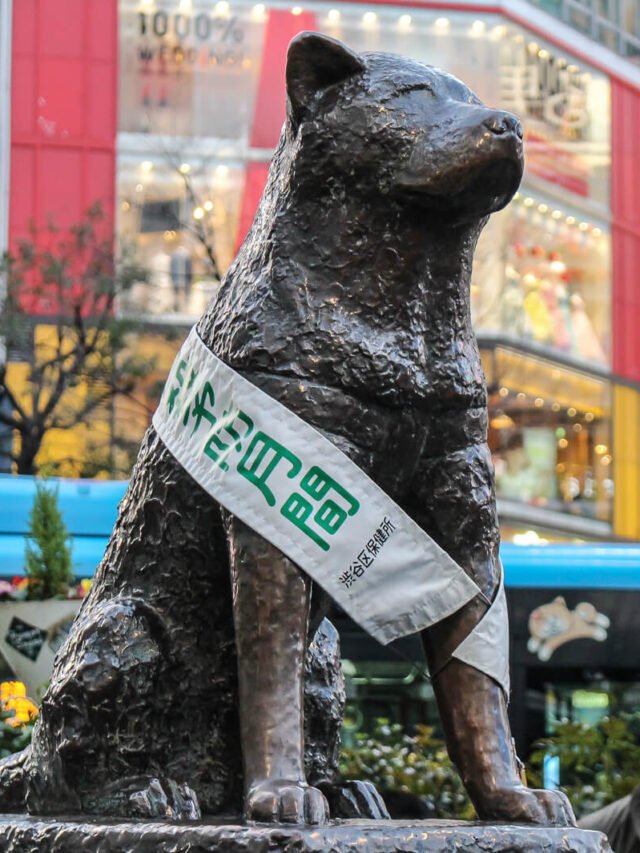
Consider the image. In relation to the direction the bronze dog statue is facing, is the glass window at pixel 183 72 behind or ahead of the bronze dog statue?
behind

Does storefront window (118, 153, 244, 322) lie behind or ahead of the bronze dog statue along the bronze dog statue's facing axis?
behind

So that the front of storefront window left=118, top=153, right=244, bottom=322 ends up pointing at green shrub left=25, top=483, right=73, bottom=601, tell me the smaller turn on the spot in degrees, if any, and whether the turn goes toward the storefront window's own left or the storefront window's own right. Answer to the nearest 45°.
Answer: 0° — it already faces it

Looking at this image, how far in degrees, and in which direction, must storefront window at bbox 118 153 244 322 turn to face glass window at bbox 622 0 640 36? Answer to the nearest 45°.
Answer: approximately 135° to its left

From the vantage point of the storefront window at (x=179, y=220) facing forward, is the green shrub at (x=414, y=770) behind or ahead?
ahead

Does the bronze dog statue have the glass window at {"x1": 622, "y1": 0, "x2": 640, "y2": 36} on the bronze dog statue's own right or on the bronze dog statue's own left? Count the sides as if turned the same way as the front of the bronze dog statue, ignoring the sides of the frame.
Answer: on the bronze dog statue's own left

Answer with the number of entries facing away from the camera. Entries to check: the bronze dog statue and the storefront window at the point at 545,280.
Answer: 0

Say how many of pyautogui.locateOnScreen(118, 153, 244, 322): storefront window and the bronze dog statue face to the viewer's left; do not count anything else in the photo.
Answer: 0

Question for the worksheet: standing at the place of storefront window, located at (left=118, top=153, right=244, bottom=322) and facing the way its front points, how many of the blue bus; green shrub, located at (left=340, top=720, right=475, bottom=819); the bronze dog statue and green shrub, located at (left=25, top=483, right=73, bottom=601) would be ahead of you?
4

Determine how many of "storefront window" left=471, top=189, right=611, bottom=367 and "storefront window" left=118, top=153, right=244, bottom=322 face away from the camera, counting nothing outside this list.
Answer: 0

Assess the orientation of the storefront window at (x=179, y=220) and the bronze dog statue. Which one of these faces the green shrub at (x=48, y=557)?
the storefront window
